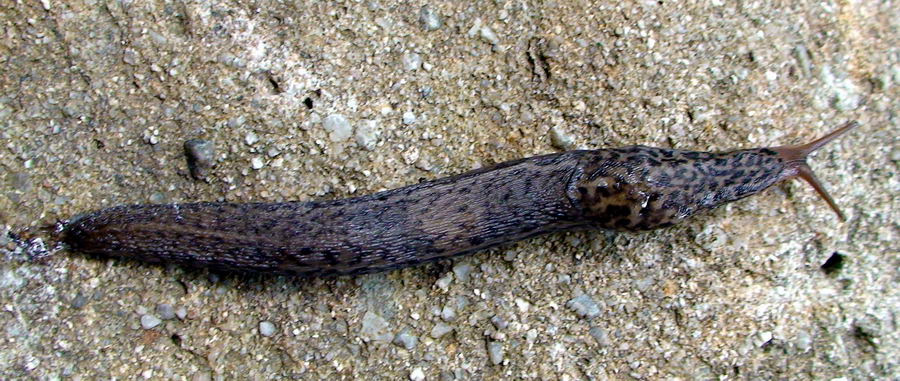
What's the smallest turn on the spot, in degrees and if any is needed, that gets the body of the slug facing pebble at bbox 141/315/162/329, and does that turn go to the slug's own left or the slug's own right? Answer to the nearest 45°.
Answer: approximately 180°

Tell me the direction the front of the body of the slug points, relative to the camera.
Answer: to the viewer's right

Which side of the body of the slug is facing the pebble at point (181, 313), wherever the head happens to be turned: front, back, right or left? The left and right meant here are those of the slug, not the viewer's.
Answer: back

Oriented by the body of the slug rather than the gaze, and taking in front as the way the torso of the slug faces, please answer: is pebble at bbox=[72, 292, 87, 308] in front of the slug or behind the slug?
behind

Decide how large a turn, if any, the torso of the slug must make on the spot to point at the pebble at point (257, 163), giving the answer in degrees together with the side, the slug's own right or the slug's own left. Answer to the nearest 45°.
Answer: approximately 180°
